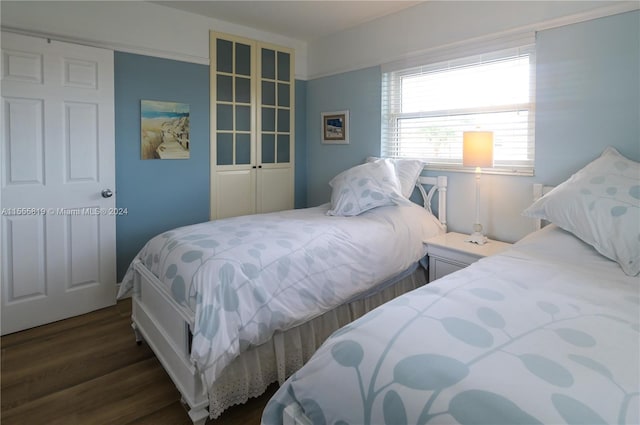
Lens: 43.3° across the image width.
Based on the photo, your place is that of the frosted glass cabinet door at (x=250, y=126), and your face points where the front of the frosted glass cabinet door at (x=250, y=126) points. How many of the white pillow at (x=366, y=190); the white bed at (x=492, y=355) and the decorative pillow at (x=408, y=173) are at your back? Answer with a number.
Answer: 0

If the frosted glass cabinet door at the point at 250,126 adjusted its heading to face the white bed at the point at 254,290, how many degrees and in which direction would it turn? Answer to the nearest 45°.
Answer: approximately 45° to its right

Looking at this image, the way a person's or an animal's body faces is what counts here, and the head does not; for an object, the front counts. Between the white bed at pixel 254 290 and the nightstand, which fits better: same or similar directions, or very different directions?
same or similar directions

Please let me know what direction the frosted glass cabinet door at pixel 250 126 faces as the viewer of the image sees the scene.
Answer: facing the viewer and to the right of the viewer

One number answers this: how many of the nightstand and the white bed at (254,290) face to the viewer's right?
0

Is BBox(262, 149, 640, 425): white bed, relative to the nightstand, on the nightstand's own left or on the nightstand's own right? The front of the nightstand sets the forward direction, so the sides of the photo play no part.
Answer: on the nightstand's own left

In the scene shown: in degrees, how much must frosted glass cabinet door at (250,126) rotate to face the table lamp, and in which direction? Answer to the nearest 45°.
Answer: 0° — it already faces it

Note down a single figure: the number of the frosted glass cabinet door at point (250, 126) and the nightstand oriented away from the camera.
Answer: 0

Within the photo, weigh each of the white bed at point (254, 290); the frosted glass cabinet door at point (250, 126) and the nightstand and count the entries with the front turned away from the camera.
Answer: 0

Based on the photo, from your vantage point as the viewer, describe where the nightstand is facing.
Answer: facing the viewer and to the left of the viewer

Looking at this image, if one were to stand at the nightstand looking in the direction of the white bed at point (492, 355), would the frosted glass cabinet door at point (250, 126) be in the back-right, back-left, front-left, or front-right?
back-right
